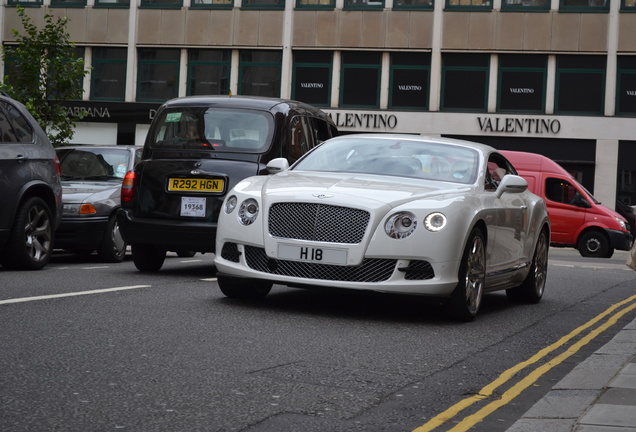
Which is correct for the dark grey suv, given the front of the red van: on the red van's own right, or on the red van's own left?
on the red van's own right

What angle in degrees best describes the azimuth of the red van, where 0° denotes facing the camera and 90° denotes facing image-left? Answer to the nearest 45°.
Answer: approximately 270°

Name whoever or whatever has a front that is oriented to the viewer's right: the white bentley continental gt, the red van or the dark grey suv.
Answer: the red van

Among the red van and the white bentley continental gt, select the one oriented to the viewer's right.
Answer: the red van

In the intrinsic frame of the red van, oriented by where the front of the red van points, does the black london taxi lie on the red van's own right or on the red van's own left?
on the red van's own right

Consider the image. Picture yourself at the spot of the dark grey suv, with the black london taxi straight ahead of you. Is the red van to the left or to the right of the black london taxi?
left

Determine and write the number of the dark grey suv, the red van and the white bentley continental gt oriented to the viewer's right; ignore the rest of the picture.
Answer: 1

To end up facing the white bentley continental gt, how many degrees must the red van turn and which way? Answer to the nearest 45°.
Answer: approximately 90° to its right

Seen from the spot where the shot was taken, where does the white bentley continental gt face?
facing the viewer and to the left of the viewer

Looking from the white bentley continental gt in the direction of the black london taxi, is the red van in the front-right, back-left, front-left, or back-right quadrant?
front-right
